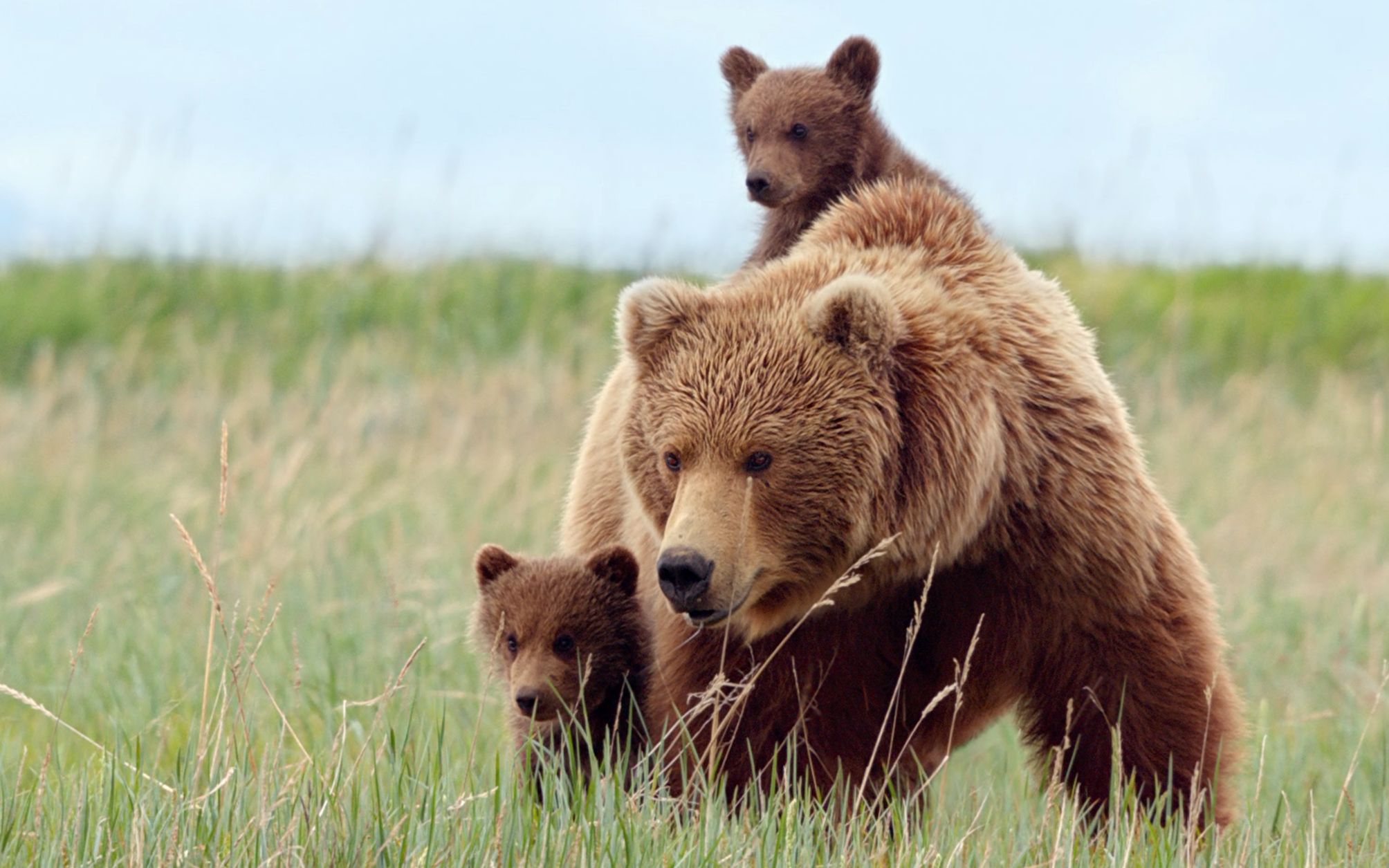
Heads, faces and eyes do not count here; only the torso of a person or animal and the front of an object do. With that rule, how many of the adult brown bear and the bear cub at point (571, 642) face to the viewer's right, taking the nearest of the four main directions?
0

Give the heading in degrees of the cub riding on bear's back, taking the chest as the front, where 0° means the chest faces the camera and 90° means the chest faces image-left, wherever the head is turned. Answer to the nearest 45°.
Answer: approximately 45°

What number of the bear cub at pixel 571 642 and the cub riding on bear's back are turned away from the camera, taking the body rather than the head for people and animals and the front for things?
0

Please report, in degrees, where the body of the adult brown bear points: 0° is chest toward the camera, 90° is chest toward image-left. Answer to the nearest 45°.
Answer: approximately 45°

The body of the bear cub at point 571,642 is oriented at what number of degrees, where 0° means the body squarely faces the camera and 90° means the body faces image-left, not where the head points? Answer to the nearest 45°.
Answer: approximately 45°

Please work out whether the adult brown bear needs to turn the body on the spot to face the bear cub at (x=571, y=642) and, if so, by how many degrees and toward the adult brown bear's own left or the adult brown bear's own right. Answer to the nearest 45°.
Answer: approximately 45° to the adult brown bear's own right
